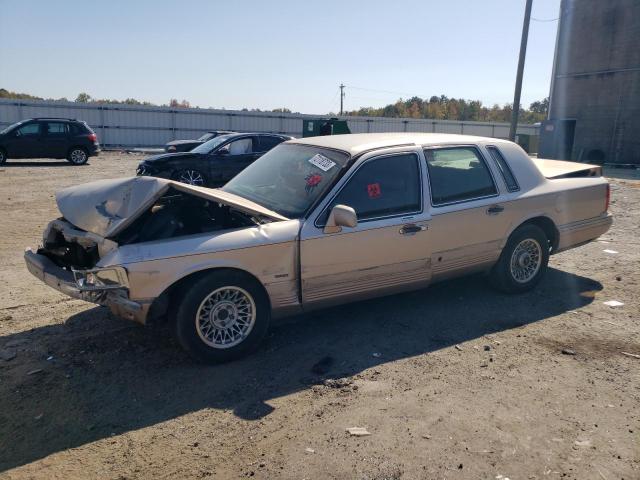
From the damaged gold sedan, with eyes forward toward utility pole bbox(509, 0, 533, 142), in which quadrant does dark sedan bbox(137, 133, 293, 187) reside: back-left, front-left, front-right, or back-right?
front-left

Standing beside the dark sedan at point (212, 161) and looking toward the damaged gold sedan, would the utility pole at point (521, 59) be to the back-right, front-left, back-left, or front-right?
back-left

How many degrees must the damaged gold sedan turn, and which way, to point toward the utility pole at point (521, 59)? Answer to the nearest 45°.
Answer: approximately 180°

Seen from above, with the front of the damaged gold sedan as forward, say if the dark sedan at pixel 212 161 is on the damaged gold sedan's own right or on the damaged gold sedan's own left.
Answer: on the damaged gold sedan's own right

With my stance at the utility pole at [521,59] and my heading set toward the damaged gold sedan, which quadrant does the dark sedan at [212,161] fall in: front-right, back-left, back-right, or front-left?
front-right

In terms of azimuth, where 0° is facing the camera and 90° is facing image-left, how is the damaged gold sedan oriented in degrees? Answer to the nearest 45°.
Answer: approximately 45°

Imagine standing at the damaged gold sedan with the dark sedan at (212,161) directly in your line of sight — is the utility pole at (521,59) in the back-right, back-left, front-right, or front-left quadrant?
front-right
